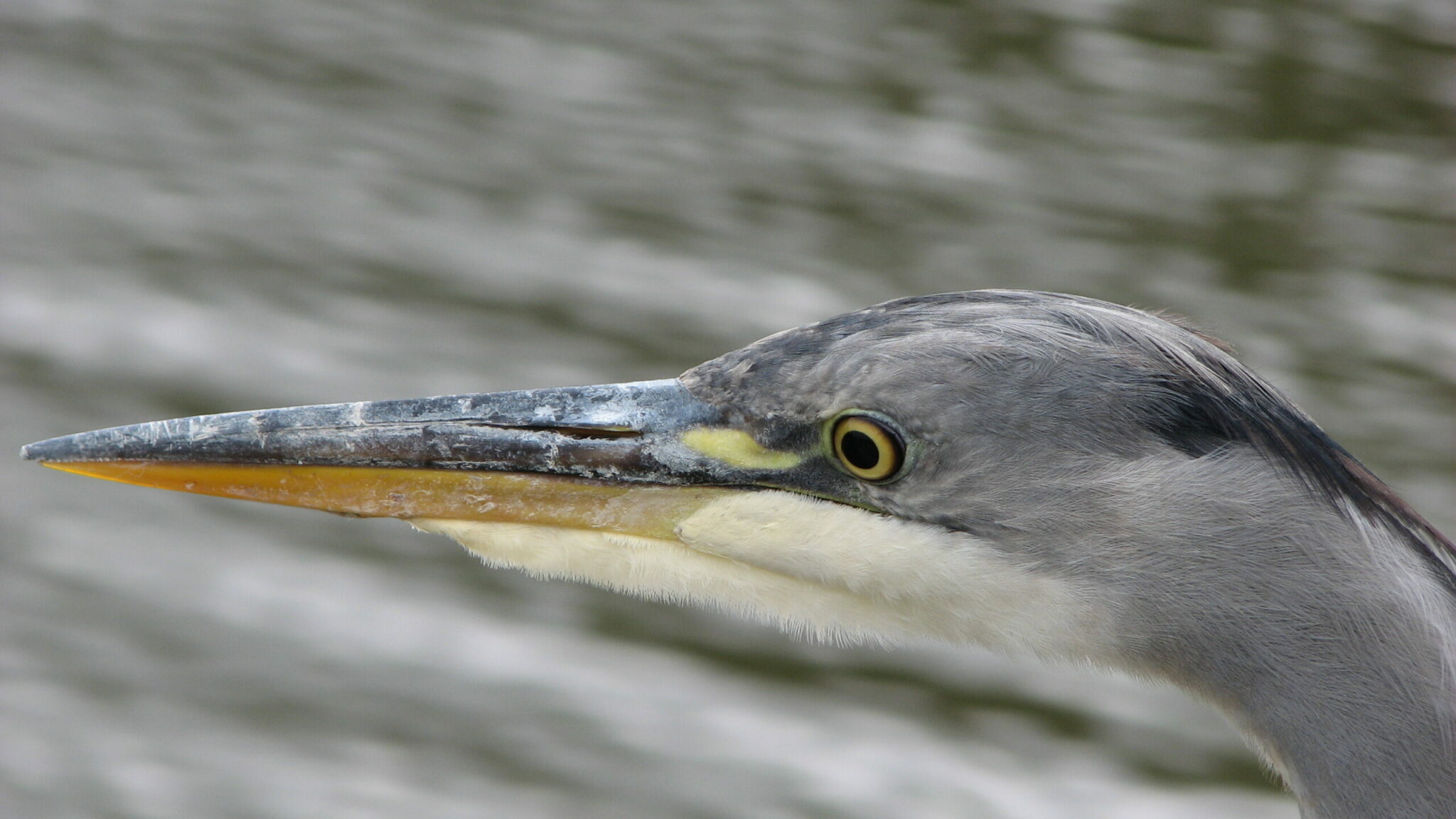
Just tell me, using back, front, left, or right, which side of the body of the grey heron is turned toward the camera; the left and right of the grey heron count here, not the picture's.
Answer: left
